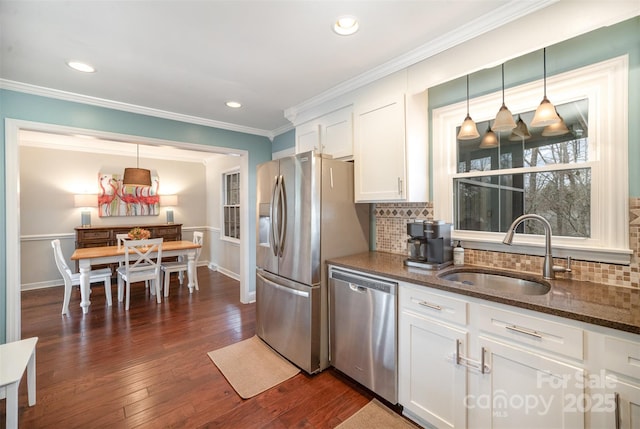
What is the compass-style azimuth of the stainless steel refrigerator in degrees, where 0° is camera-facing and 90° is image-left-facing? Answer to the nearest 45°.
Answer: approximately 45°

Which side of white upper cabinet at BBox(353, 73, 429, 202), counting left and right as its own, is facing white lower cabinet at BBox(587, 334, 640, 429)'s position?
left

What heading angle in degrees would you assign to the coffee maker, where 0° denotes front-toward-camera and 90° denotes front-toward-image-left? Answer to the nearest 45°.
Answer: approximately 45°

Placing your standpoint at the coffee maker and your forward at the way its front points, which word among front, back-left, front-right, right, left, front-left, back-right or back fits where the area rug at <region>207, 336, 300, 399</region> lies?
front-right

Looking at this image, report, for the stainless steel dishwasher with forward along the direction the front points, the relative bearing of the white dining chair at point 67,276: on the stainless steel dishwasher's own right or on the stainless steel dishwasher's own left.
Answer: on the stainless steel dishwasher's own right

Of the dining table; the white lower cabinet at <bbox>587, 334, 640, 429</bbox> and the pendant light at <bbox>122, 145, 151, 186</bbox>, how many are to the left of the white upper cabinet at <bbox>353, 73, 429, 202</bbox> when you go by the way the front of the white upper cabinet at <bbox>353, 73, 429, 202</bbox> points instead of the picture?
1

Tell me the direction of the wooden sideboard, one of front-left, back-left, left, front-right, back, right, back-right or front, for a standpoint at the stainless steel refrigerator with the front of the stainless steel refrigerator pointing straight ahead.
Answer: right
